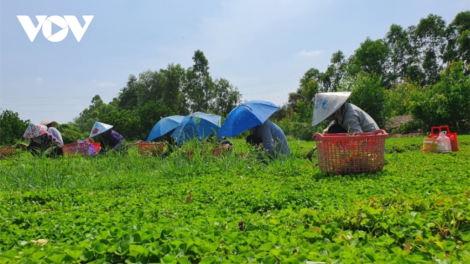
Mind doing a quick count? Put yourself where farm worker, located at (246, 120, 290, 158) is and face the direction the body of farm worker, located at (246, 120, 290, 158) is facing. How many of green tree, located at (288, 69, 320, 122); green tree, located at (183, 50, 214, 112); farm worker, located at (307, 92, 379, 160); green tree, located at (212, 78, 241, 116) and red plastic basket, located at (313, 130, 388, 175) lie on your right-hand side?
3

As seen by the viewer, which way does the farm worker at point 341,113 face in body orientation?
to the viewer's left

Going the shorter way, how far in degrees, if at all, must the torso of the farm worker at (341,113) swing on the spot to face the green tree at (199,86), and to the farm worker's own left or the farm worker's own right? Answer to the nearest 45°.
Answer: approximately 45° to the farm worker's own right

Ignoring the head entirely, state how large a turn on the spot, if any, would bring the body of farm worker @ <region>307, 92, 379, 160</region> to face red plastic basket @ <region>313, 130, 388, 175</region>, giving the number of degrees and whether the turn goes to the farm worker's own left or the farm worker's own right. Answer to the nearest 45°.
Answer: approximately 90° to the farm worker's own left

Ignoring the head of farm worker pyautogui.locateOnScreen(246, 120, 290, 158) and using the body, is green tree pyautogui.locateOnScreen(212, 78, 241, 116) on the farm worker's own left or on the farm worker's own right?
on the farm worker's own right

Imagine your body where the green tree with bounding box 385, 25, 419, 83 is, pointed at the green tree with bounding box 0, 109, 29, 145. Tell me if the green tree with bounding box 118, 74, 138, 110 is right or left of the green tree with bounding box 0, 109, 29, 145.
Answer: right

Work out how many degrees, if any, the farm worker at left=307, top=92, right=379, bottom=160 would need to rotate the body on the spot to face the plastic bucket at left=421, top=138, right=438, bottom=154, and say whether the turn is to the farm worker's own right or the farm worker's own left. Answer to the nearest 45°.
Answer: approximately 135° to the farm worker's own right

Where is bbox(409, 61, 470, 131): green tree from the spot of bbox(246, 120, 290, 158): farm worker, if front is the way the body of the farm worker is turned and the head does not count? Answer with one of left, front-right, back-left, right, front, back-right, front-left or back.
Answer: back-right

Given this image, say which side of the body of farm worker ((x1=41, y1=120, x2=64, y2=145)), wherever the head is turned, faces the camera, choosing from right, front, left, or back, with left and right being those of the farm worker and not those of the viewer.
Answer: left

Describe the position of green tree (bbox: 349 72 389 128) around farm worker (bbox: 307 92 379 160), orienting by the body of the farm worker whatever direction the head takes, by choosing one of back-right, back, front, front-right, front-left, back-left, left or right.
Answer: right

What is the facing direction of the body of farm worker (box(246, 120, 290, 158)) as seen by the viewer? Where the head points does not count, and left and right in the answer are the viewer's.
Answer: facing to the left of the viewer

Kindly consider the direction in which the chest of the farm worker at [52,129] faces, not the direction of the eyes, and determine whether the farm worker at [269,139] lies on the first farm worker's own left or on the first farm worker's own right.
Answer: on the first farm worker's own left
